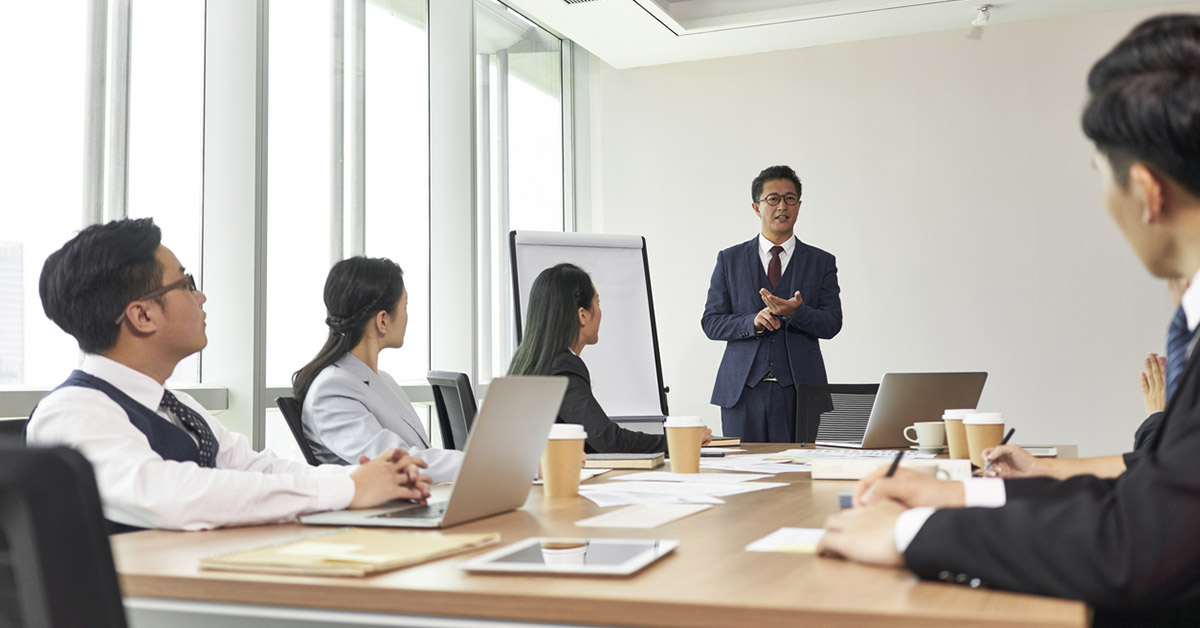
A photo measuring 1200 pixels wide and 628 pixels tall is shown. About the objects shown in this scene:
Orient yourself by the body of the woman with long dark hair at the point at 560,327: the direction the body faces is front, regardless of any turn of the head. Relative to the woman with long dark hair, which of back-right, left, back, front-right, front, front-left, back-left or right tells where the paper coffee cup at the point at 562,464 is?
back-right

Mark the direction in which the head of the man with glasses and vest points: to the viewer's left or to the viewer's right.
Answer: to the viewer's right

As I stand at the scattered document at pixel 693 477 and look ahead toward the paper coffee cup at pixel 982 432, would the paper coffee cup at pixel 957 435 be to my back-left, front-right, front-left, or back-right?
front-left

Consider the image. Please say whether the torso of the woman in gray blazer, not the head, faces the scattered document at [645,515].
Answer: no

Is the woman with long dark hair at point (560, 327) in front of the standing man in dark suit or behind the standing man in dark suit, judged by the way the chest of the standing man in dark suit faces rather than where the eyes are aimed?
in front

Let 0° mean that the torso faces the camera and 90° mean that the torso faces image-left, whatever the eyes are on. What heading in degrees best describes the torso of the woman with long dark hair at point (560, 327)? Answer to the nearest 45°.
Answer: approximately 225°

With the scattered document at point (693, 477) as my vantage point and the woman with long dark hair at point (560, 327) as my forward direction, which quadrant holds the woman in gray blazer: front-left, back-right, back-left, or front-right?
front-left

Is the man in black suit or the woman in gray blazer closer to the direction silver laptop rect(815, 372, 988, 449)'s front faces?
the woman in gray blazer

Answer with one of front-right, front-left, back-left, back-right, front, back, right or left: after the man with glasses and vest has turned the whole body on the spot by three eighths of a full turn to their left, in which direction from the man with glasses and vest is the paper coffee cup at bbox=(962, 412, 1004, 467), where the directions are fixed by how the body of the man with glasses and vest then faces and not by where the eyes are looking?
back-right

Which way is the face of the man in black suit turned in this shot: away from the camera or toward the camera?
away from the camera

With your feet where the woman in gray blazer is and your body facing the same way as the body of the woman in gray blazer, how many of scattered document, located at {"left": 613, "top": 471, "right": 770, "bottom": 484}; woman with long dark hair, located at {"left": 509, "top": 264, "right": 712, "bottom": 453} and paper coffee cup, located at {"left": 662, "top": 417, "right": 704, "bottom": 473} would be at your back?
0

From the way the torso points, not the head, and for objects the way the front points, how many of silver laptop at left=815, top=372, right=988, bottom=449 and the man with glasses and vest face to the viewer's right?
1

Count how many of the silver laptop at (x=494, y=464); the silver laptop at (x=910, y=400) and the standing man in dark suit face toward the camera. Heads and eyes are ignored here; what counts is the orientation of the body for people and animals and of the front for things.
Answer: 1

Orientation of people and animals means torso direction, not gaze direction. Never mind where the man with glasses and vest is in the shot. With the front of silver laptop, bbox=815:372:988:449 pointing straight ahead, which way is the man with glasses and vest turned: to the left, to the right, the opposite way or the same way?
to the right

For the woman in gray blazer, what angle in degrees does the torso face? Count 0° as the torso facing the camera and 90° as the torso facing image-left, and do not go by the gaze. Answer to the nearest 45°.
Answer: approximately 270°

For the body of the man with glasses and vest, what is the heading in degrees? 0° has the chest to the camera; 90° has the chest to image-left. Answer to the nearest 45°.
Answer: approximately 270°

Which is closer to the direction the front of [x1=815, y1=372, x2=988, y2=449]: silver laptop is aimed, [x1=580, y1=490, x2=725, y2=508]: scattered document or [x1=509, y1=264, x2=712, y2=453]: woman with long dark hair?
the woman with long dark hair

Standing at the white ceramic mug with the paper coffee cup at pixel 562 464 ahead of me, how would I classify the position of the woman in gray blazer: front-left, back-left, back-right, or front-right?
front-right

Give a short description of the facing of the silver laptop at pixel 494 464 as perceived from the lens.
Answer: facing away from the viewer and to the left of the viewer

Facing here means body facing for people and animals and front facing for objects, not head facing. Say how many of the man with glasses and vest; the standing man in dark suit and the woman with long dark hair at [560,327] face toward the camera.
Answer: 1
